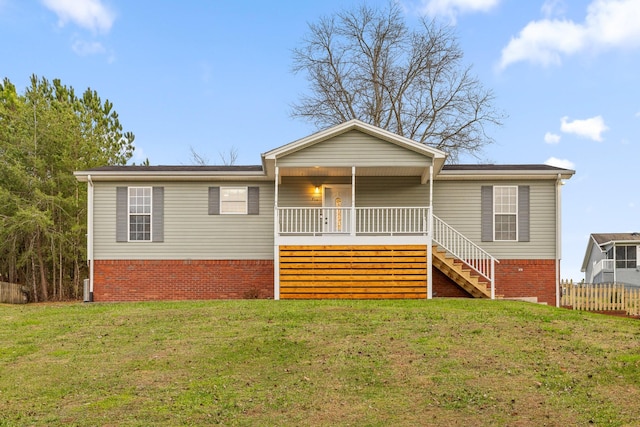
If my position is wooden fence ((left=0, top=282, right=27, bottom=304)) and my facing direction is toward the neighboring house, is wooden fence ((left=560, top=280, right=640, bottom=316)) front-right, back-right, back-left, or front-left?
front-right

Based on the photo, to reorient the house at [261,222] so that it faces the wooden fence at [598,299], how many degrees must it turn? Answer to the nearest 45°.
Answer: approximately 90° to its left

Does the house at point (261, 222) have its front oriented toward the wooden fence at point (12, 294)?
no

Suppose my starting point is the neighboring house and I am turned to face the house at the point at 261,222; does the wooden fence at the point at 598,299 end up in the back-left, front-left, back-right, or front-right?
front-left

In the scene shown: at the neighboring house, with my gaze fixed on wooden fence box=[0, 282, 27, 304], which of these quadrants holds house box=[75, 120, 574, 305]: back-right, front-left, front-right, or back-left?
front-left

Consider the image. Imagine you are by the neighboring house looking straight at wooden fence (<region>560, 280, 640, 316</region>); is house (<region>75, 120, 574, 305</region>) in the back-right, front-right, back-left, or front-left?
front-right

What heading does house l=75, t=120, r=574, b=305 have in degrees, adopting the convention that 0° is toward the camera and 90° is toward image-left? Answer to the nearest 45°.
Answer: approximately 0°

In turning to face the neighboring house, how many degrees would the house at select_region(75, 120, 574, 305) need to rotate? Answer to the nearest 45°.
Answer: approximately 135° to its left

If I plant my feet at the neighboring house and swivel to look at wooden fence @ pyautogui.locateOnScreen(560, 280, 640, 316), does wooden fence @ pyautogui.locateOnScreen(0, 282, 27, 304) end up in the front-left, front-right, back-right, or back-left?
front-right
